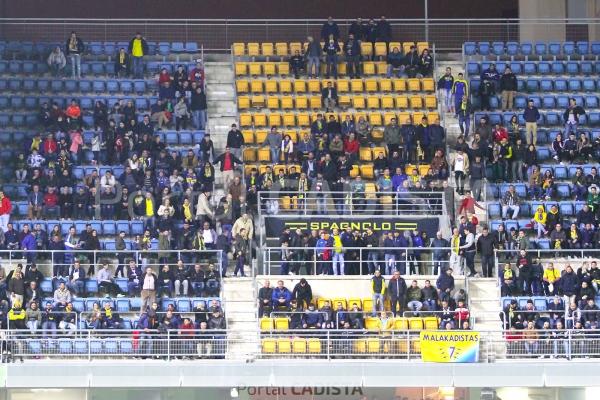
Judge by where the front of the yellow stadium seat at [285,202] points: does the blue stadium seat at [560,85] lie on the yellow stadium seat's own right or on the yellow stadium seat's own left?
on the yellow stadium seat's own left

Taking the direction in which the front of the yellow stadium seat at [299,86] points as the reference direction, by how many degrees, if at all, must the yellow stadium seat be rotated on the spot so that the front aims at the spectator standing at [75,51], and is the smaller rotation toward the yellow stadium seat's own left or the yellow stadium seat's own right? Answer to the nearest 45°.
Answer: approximately 90° to the yellow stadium seat's own right

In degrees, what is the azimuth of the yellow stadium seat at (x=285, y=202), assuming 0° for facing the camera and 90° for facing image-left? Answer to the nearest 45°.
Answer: approximately 0°
